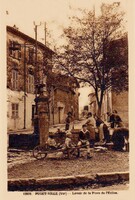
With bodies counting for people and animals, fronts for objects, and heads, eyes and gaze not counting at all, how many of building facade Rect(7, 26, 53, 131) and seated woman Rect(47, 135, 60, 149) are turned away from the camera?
0

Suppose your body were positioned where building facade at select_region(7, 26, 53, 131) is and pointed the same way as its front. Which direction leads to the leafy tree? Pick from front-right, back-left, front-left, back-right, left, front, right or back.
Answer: front-left

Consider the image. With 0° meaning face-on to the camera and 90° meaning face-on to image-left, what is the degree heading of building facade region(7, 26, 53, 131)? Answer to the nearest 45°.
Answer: approximately 315°
